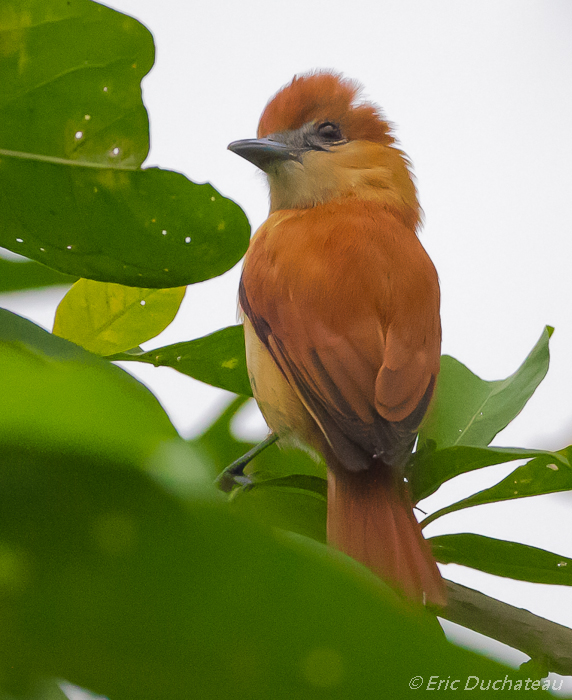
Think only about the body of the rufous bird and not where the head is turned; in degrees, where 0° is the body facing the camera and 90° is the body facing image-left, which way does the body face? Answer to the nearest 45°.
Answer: approximately 135°

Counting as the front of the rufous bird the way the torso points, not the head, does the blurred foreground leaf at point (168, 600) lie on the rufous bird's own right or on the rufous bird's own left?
on the rufous bird's own left
